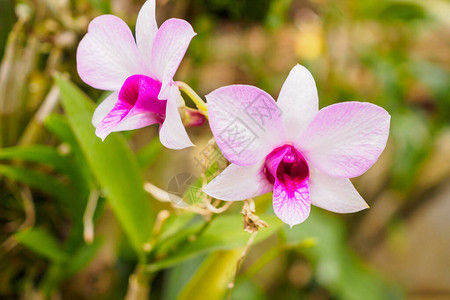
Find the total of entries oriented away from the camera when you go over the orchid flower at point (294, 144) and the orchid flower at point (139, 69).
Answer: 0

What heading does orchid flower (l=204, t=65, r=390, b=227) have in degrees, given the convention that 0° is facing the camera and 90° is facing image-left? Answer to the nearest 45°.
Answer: approximately 0°

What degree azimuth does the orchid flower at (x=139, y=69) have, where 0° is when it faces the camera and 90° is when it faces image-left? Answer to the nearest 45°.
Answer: approximately 45°
